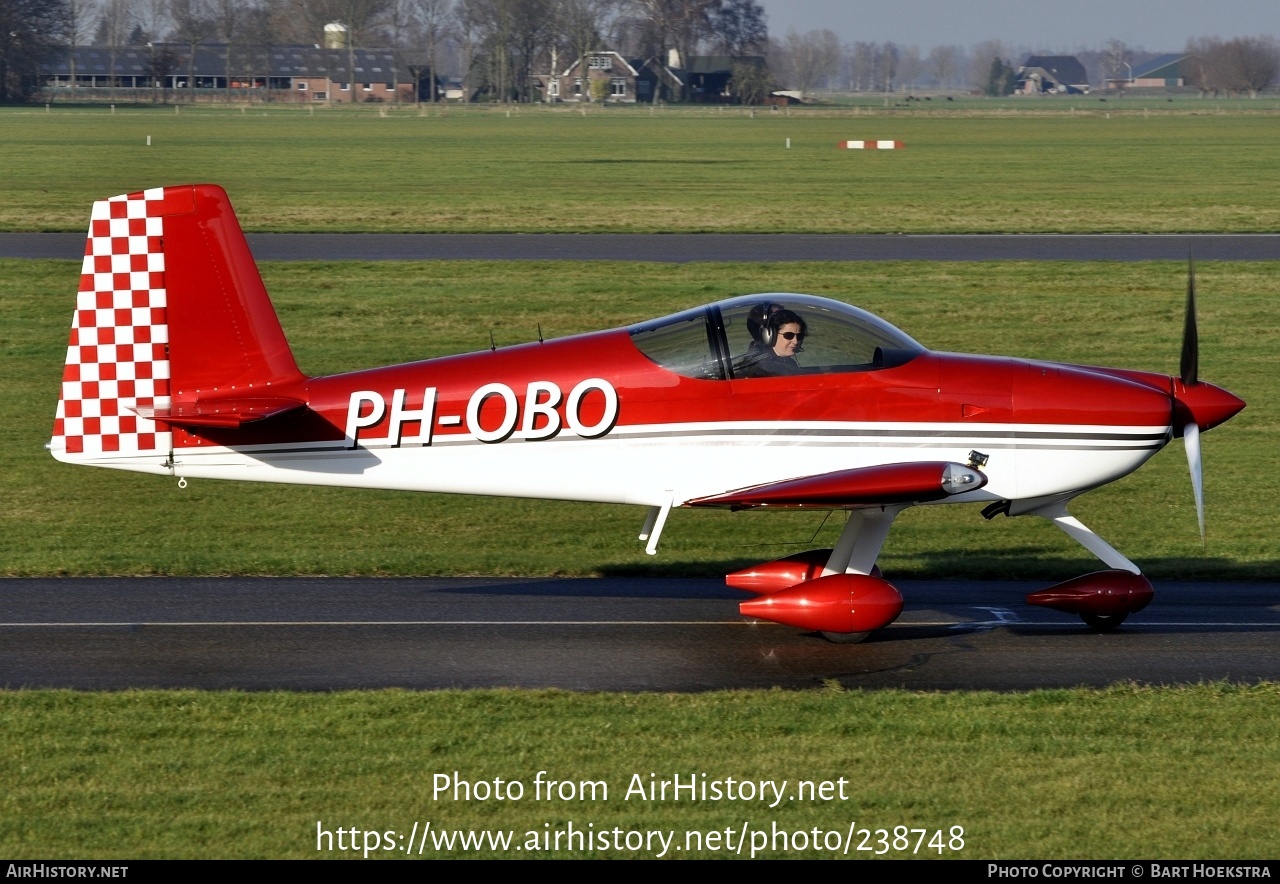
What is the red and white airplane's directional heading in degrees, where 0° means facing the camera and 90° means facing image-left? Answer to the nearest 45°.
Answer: approximately 270°
